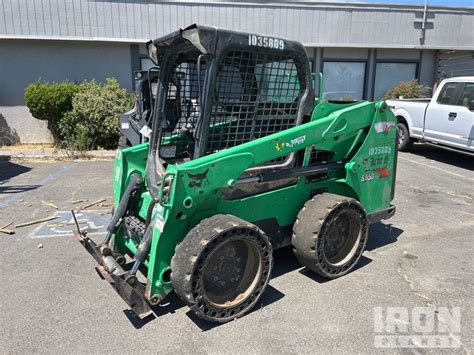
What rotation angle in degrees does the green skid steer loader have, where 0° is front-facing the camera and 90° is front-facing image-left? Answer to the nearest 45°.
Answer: approximately 45°

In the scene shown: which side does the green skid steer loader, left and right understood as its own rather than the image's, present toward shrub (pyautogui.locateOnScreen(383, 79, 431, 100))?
back

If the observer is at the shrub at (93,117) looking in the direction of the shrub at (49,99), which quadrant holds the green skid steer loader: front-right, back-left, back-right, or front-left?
back-left

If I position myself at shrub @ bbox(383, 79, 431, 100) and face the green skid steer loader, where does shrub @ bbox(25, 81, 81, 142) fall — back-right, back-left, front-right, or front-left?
front-right

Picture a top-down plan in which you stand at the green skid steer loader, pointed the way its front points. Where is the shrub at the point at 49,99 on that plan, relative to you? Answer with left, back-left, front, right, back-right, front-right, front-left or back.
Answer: right

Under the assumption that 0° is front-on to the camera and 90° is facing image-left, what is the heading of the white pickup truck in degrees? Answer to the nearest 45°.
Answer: approximately 315°

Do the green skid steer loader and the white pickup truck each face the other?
no

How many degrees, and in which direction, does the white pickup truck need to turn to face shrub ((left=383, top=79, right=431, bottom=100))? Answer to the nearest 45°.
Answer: approximately 135° to its left

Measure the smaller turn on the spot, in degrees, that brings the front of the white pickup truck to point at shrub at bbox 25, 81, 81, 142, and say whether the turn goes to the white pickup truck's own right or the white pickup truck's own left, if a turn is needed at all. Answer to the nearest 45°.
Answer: approximately 135° to the white pickup truck's own right

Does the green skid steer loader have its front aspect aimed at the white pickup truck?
no

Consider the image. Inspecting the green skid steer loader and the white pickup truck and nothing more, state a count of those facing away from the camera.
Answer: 0

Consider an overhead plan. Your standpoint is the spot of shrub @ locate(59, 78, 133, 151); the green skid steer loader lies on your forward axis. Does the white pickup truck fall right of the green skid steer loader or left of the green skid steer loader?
left

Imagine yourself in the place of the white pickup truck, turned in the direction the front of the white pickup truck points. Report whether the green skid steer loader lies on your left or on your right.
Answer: on your right
